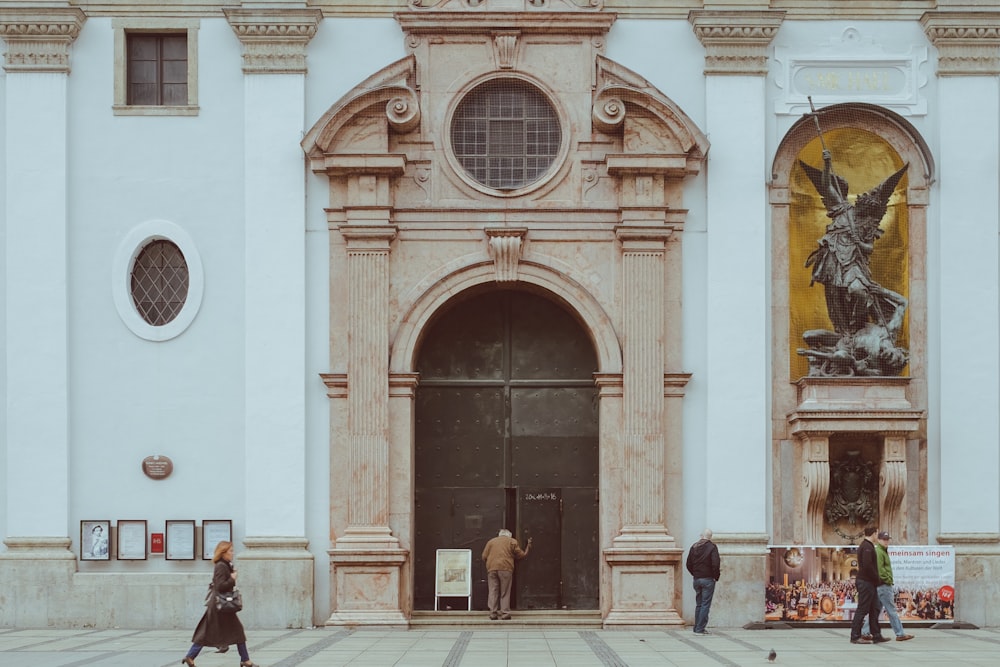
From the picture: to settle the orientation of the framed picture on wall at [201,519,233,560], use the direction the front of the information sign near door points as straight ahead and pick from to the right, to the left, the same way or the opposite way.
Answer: the same way

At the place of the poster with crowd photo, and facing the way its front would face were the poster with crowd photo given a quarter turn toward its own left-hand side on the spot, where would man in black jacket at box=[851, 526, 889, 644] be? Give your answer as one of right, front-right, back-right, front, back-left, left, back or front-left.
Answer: right

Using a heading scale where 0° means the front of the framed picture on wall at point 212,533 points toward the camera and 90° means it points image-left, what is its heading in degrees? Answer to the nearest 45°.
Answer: approximately 0°

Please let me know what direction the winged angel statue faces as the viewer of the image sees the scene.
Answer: facing the viewer

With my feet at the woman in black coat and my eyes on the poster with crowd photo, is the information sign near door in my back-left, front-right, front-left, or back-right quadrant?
front-left

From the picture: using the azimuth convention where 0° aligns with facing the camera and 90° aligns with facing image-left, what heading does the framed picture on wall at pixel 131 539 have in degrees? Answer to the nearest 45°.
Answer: approximately 0°

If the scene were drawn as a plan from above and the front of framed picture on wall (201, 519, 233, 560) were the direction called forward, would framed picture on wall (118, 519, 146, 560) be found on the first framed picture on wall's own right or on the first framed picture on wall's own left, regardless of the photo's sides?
on the first framed picture on wall's own right

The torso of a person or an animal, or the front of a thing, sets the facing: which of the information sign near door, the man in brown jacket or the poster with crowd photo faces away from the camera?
the man in brown jacket

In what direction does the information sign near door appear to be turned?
toward the camera

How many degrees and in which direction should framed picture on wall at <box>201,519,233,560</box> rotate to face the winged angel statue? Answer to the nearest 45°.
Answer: approximately 90° to its left

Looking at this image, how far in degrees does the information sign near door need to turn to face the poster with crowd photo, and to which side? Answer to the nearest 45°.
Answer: approximately 90° to its left

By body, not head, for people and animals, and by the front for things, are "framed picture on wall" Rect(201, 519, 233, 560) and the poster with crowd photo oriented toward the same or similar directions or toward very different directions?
same or similar directions

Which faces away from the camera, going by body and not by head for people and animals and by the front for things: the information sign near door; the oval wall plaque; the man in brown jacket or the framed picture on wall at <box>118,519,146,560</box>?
the man in brown jacket

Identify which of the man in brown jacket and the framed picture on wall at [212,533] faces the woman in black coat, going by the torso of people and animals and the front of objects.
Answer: the framed picture on wall

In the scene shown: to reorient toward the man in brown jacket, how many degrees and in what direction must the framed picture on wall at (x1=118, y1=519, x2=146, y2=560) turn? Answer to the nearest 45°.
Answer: approximately 90° to its left

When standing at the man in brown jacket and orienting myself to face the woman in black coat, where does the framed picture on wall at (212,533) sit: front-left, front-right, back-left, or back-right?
front-right

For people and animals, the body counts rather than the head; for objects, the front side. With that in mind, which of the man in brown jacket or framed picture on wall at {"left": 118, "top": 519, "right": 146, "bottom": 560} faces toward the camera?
the framed picture on wall

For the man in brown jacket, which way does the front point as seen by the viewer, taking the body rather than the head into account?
away from the camera

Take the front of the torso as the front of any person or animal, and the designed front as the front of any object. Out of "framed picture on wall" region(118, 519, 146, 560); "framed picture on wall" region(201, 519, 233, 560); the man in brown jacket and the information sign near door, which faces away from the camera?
the man in brown jacket

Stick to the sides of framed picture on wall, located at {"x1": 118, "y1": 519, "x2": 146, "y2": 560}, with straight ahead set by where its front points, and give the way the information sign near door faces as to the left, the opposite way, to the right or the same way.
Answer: the same way
